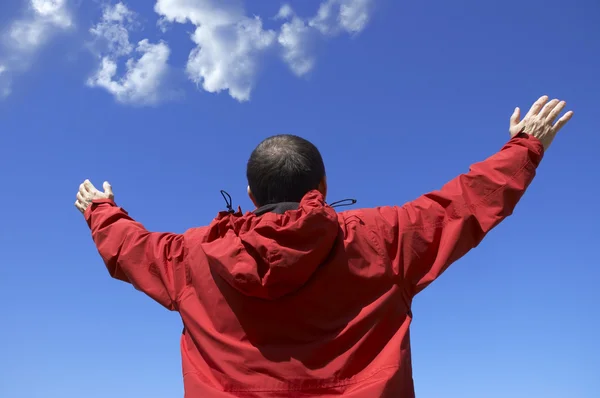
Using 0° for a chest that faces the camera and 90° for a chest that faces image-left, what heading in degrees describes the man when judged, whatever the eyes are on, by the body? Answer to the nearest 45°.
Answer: approximately 180°

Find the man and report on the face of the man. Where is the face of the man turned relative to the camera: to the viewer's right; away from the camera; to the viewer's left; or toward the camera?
away from the camera
